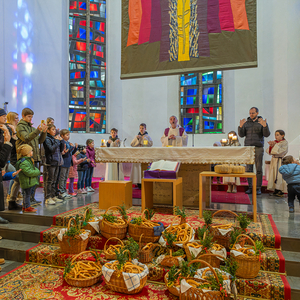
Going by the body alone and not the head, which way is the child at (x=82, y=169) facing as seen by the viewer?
to the viewer's right

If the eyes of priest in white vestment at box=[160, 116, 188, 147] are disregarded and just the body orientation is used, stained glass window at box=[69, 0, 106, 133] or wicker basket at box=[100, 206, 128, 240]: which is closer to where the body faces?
the wicker basket

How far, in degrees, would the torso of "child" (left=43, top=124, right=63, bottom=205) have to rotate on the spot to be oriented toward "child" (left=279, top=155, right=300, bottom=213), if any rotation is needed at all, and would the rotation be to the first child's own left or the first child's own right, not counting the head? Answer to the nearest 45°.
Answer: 0° — they already face them

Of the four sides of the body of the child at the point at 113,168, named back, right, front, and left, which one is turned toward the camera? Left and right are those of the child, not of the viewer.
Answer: front

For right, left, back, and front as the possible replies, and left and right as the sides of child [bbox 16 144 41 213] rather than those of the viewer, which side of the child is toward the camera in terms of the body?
right

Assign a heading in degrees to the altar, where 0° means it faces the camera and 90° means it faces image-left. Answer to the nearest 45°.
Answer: approximately 0°

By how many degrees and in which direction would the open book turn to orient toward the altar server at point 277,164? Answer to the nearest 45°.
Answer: approximately 135° to its left

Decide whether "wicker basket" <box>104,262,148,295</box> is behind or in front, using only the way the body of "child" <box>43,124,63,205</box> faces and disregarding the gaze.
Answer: in front

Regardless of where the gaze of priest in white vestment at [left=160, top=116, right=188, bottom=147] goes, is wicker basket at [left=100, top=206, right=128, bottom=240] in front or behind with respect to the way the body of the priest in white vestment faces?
in front

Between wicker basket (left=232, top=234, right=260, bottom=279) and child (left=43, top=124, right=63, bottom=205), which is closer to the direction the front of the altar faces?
the wicker basket
